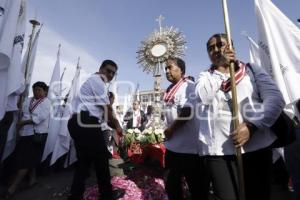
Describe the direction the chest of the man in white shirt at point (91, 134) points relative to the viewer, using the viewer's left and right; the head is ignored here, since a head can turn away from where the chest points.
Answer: facing to the right of the viewer

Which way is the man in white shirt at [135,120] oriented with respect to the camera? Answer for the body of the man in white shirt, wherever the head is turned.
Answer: toward the camera

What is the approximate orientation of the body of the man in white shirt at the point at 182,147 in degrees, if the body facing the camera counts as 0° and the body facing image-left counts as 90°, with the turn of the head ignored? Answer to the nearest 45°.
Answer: approximately 45°

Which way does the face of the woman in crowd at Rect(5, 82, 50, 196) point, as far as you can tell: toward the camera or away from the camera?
toward the camera

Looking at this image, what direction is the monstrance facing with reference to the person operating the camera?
facing the viewer

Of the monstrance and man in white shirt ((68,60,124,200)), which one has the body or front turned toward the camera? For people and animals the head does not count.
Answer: the monstrance

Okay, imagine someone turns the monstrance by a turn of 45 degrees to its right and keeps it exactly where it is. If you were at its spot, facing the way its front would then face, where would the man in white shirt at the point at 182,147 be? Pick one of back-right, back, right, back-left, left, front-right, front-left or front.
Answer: front-left

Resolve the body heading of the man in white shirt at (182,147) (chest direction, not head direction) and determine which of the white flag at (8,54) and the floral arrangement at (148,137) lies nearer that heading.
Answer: the white flag

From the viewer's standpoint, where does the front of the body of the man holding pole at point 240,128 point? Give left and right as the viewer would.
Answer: facing the viewer and to the left of the viewer

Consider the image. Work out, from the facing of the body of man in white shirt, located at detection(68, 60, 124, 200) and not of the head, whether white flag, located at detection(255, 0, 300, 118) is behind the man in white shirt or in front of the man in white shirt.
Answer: in front

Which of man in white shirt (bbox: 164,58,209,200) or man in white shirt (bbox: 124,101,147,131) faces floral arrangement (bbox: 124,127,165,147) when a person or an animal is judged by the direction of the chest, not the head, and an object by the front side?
man in white shirt (bbox: 124,101,147,131)

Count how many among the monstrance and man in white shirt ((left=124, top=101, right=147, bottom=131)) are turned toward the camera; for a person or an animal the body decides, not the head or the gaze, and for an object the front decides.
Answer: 2

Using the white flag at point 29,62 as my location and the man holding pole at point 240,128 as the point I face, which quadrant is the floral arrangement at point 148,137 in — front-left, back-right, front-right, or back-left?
front-left
